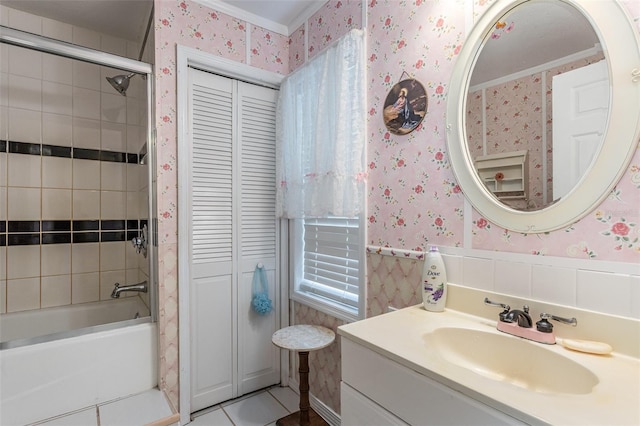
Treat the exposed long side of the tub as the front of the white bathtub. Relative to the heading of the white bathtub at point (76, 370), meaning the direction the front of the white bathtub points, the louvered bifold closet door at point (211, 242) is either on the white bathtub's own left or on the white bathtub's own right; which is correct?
on the white bathtub's own left

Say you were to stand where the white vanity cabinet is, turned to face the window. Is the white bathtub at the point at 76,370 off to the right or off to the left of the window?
left

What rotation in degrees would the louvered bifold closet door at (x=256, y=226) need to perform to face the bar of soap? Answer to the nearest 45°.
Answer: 0° — it already faces it

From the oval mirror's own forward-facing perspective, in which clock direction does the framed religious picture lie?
The framed religious picture is roughly at 2 o'clock from the oval mirror.

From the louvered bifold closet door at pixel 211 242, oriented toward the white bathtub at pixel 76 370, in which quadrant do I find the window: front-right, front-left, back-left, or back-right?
back-left

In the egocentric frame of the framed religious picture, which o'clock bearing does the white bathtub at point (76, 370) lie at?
The white bathtub is roughly at 1 o'clock from the framed religious picture.
